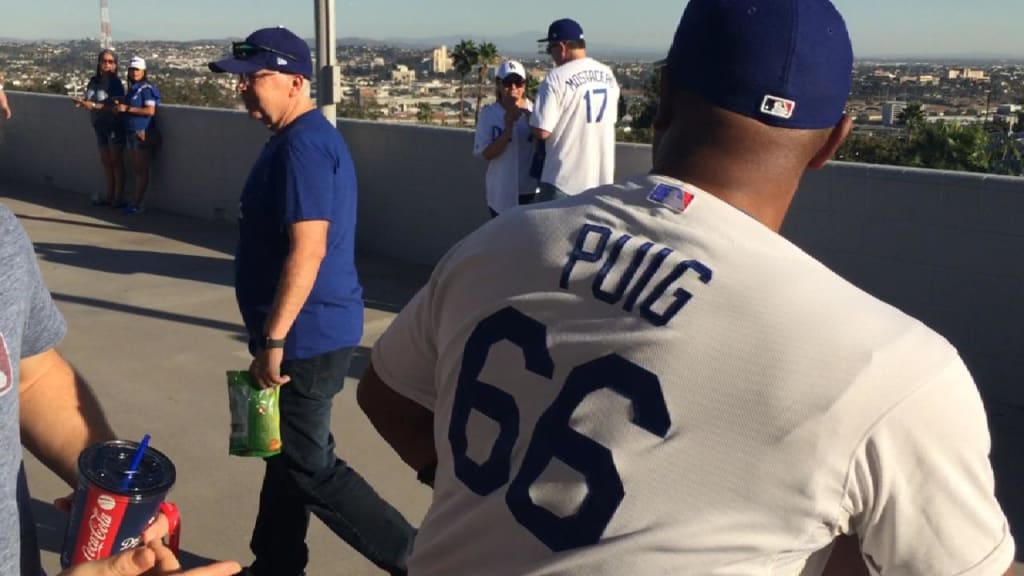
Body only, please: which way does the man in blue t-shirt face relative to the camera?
to the viewer's left

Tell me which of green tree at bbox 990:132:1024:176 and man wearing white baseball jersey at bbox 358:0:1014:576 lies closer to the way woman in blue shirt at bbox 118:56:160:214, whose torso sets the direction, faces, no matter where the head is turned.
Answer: the man wearing white baseball jersey

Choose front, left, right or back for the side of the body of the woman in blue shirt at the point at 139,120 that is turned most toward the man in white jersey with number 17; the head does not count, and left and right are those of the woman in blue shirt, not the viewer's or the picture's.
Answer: left

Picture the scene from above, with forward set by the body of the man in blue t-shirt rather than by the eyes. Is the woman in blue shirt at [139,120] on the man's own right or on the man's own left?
on the man's own right

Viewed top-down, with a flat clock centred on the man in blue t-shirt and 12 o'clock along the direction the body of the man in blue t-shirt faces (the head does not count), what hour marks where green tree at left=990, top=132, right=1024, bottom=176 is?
The green tree is roughly at 5 o'clock from the man in blue t-shirt.

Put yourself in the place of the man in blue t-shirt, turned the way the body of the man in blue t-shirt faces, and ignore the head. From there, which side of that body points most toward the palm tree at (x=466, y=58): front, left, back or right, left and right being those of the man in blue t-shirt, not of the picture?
right

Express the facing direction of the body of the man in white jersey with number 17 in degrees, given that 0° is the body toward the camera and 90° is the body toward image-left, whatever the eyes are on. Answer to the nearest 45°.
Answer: approximately 135°

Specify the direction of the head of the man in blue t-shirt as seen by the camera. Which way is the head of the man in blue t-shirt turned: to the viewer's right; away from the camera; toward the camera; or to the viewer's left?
to the viewer's left

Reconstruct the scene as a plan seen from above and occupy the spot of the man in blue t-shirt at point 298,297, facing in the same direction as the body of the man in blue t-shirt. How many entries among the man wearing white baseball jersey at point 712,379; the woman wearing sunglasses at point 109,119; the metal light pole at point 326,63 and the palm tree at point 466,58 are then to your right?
3

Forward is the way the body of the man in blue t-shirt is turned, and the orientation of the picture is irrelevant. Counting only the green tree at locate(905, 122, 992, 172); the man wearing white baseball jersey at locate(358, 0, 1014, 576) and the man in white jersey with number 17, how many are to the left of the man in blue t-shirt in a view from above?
1

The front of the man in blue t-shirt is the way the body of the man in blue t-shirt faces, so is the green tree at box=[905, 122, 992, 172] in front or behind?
behind

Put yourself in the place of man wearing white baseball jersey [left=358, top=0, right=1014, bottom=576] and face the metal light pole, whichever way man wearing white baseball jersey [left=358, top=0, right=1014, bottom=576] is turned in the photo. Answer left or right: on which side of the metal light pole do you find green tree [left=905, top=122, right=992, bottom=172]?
right
